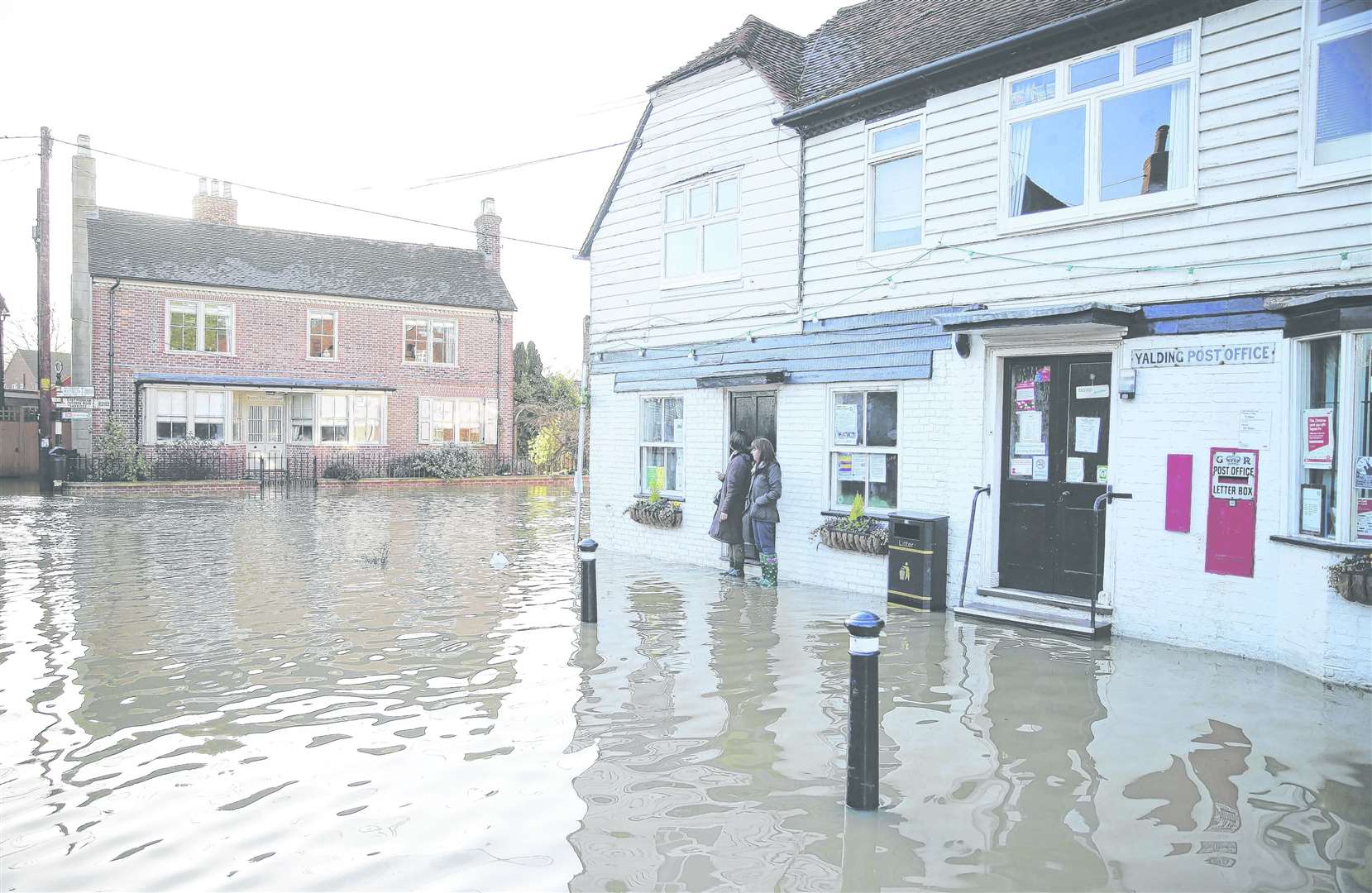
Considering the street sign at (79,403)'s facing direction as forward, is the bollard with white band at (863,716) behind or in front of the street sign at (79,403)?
in front

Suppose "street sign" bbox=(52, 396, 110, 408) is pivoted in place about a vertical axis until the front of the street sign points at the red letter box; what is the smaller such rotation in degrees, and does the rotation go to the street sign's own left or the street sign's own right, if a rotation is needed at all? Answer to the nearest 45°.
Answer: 0° — it already faces it

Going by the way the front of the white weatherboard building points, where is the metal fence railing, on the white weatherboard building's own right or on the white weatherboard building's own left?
on the white weatherboard building's own right

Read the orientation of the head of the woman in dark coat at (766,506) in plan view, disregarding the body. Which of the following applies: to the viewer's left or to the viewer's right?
to the viewer's left

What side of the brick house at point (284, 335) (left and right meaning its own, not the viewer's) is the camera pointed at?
front

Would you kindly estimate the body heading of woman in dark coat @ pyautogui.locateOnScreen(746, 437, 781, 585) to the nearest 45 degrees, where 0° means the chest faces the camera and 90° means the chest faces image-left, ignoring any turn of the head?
approximately 90°

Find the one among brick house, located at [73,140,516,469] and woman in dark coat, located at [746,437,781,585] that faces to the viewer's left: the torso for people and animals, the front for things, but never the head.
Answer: the woman in dark coat

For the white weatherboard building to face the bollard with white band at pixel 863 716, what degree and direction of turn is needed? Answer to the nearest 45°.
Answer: approximately 45° to its left

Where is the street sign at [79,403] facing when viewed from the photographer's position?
facing the viewer

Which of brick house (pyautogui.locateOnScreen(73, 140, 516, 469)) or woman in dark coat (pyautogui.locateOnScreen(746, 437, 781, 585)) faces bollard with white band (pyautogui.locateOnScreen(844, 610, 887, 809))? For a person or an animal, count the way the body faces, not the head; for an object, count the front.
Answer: the brick house
